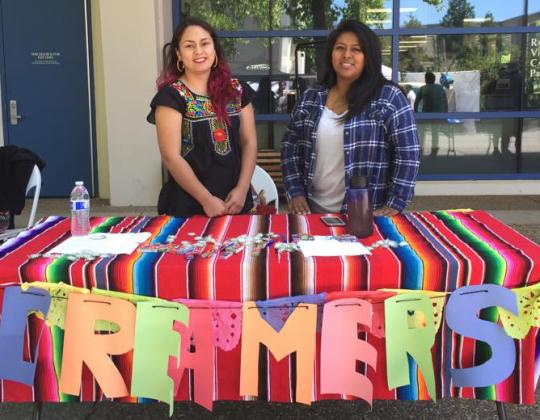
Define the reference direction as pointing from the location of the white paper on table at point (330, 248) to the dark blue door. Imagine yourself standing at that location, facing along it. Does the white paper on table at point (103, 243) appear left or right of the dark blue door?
left

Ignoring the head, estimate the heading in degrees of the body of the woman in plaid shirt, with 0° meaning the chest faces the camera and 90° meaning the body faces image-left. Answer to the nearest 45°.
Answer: approximately 45°

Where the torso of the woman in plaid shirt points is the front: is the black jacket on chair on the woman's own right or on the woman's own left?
on the woman's own right

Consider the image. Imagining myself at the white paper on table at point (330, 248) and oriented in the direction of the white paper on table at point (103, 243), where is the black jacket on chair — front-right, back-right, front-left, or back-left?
front-right

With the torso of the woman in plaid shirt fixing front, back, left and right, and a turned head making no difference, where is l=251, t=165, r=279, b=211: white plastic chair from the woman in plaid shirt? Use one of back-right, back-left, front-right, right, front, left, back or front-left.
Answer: right

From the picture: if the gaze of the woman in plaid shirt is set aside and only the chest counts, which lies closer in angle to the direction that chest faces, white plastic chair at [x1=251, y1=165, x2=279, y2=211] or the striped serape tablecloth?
the striped serape tablecloth

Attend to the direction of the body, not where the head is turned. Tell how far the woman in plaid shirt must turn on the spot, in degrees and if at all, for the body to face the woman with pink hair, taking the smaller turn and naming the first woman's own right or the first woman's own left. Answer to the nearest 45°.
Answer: approximately 45° to the first woman's own right

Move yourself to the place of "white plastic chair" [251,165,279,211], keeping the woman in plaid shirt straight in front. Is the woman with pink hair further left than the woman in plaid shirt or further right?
right

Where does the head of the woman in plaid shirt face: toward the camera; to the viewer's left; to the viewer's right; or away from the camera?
toward the camera

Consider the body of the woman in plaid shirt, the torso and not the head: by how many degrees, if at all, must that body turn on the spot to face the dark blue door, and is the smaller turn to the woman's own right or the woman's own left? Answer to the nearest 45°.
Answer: approximately 90° to the woman's own right

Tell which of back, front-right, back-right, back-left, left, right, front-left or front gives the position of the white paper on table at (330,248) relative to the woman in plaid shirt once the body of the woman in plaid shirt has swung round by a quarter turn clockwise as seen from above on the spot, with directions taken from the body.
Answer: back-left

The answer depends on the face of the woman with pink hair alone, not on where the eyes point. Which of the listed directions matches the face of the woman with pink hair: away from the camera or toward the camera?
toward the camera
